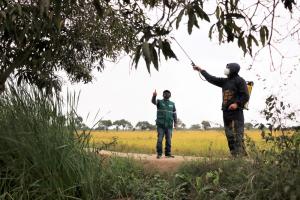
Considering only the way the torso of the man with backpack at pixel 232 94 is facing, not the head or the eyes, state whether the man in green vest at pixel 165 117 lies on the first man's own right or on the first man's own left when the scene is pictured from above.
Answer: on the first man's own right

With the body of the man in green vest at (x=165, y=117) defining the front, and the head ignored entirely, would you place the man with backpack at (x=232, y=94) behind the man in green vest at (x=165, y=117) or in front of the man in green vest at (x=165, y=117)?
in front

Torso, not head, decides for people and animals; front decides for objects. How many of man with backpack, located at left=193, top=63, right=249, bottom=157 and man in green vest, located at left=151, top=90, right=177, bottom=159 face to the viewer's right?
0

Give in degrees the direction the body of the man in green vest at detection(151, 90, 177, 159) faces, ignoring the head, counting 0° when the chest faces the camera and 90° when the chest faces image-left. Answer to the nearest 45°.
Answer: approximately 0°

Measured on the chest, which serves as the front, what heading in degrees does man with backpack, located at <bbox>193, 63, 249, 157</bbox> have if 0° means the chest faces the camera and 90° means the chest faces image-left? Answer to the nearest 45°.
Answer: approximately 45°
